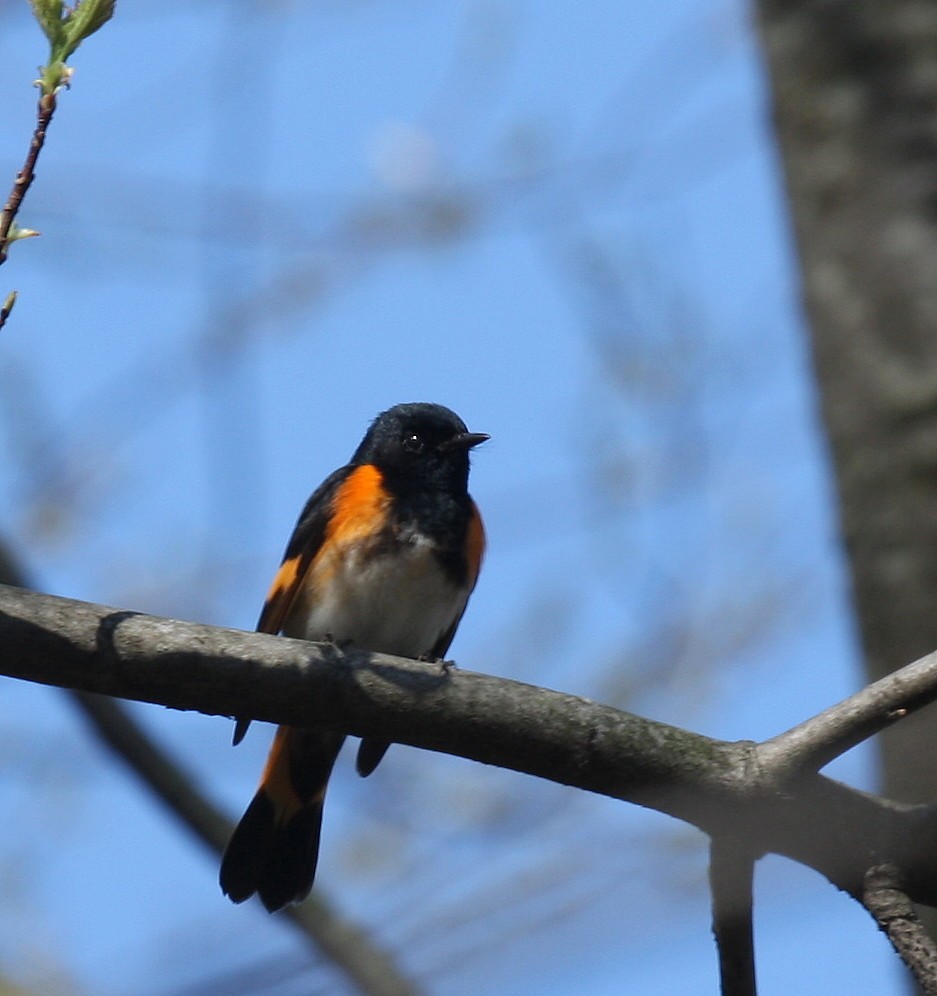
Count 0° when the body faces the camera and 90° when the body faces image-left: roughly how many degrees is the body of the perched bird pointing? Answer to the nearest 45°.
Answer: approximately 315°
